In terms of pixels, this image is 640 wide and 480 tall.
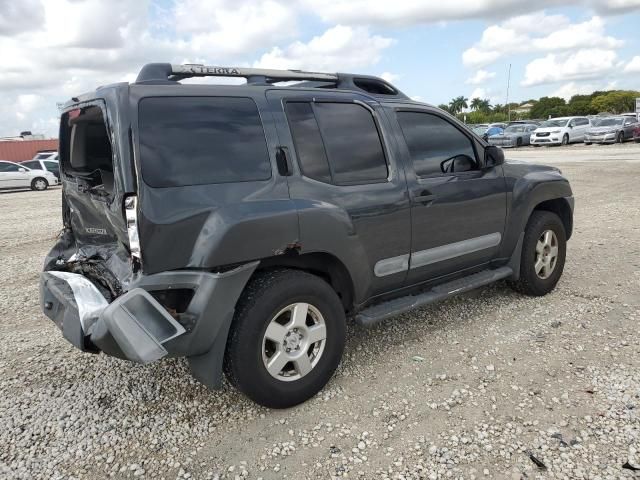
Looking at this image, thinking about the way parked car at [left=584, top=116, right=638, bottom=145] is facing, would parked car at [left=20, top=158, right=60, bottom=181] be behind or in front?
in front

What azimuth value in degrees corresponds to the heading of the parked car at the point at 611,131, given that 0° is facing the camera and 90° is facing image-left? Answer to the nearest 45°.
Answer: approximately 45°

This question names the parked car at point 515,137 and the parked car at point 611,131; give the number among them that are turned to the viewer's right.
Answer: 0

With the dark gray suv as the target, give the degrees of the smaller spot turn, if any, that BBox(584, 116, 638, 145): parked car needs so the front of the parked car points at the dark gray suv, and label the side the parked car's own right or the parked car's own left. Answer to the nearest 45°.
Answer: approximately 45° to the parked car's own left

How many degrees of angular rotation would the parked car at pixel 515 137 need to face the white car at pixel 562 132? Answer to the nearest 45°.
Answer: approximately 135° to its left

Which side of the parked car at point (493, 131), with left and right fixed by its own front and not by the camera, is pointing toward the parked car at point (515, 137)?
left

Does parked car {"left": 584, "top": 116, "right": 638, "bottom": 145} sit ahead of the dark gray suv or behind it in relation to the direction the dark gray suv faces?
ahead

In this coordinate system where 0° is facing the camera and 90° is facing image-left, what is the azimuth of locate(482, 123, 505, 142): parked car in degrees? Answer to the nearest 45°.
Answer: approximately 45°

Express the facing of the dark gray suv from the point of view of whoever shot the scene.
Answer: facing away from the viewer and to the right of the viewer
